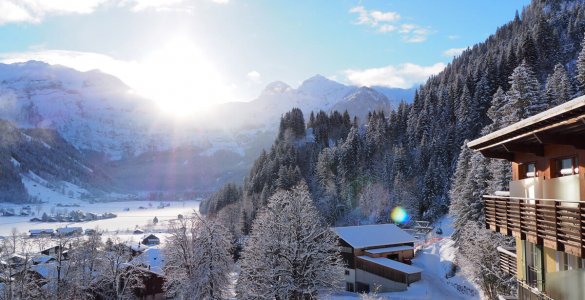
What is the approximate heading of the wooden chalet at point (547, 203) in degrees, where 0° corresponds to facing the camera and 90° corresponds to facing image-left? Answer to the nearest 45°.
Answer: approximately 45°

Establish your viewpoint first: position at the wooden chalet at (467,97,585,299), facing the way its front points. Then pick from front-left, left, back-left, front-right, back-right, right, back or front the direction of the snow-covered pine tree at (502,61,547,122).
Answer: back-right

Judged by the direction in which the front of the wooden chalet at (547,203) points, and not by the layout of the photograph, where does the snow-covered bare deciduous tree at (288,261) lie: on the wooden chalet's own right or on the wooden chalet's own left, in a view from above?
on the wooden chalet's own right

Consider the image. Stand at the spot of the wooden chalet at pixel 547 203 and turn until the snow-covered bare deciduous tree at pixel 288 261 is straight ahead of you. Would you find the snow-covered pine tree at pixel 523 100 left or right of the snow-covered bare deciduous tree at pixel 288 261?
right

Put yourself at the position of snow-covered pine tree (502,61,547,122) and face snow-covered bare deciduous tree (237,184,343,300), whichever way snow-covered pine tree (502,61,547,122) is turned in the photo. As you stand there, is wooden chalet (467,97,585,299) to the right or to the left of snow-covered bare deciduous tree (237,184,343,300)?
left
